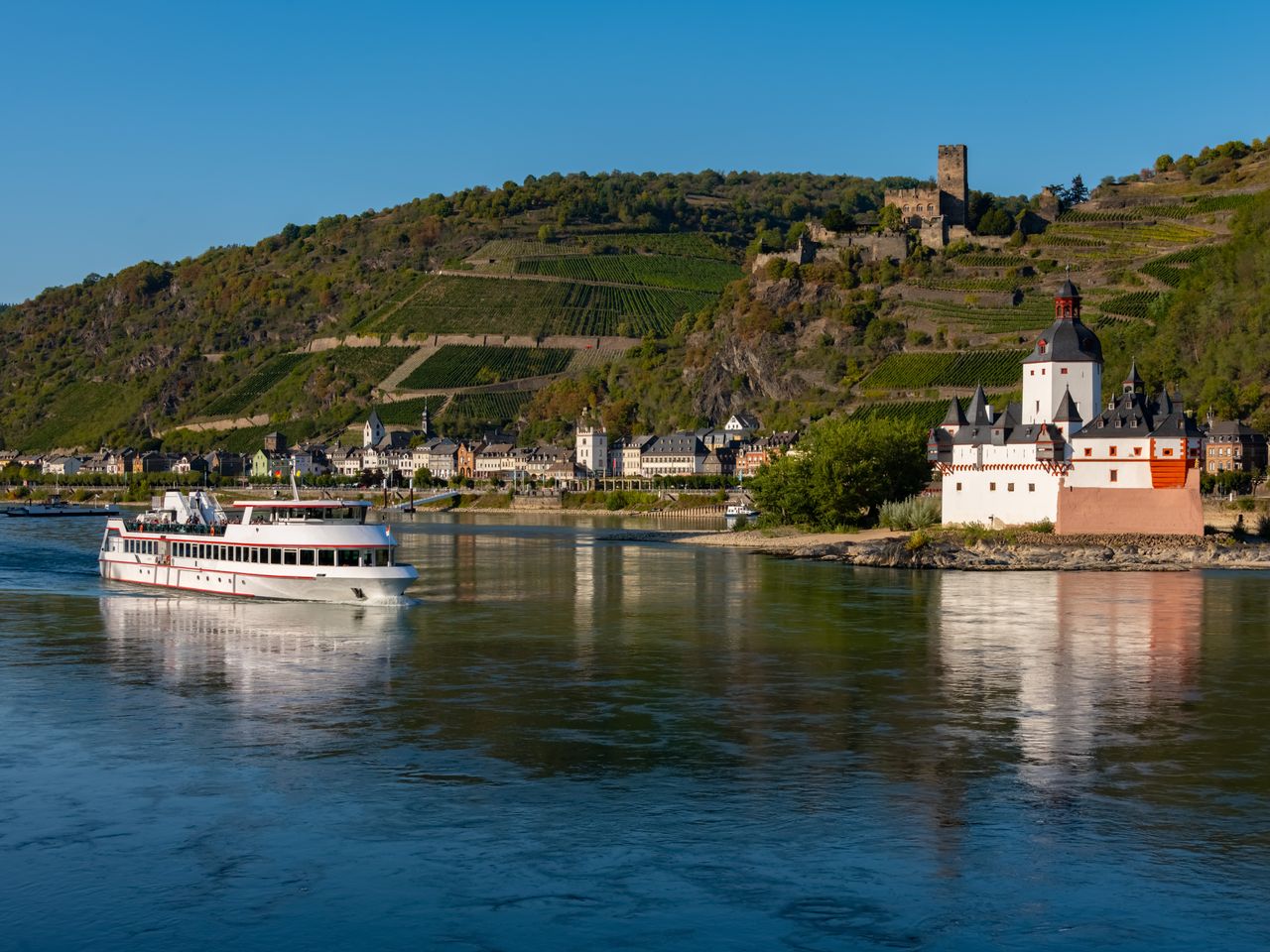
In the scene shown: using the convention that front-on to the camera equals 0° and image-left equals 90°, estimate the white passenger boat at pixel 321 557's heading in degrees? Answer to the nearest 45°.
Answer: approximately 315°
